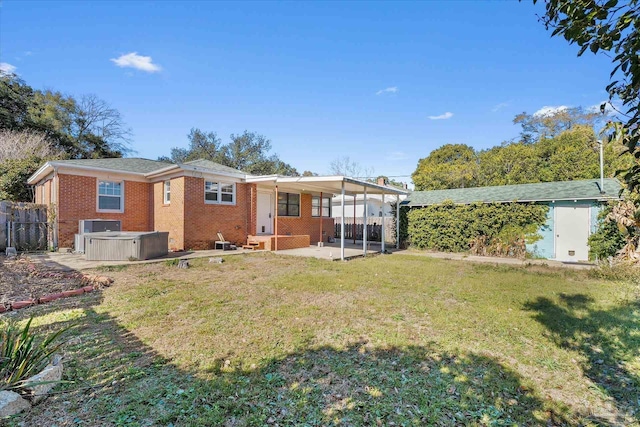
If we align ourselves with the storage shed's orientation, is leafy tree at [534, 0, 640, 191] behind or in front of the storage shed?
in front

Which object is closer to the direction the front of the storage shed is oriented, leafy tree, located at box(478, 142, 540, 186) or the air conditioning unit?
the air conditioning unit

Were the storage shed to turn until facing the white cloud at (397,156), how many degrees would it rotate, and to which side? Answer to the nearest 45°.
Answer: approximately 135° to its right

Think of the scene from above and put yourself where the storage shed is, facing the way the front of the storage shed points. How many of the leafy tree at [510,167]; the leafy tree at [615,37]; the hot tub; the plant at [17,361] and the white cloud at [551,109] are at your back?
2

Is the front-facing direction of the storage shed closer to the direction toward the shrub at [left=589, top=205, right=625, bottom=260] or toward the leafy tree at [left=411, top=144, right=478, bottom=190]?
the shrub

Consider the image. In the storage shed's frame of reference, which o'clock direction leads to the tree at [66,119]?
The tree is roughly at 3 o'clock from the storage shed.

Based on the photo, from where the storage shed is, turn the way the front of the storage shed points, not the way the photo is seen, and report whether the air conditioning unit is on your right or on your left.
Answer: on your right

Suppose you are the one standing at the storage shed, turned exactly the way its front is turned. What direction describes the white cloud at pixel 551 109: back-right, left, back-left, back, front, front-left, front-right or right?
back

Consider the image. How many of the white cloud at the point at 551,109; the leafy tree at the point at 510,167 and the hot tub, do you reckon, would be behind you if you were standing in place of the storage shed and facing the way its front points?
2

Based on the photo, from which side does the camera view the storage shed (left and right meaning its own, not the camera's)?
front

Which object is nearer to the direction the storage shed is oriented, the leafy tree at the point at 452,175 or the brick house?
the brick house

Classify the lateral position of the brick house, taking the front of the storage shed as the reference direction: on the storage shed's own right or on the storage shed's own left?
on the storage shed's own right

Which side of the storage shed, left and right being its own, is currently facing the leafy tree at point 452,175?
back
